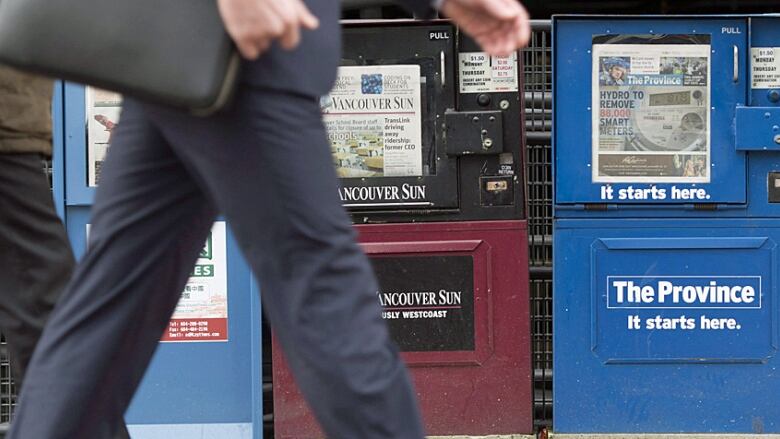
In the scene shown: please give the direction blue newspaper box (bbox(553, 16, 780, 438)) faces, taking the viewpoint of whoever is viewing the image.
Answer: facing the viewer

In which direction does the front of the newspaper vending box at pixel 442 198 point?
toward the camera

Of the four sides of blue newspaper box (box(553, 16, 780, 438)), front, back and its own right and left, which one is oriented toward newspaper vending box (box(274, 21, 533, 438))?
right

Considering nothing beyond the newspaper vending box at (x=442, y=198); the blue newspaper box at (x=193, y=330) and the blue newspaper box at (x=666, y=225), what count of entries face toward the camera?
3

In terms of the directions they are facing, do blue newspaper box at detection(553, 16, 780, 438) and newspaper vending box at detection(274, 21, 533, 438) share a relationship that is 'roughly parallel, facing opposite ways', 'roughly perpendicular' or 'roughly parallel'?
roughly parallel

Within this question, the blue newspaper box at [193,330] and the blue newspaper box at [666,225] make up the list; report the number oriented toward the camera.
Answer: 2

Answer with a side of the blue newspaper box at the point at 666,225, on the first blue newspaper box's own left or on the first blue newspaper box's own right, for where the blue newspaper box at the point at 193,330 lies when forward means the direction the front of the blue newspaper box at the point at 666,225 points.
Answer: on the first blue newspaper box's own right

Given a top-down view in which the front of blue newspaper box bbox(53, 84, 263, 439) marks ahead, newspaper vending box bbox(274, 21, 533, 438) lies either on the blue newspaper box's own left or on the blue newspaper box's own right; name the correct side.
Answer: on the blue newspaper box's own left

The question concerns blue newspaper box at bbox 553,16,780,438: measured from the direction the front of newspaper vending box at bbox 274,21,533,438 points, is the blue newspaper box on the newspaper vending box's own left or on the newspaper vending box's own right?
on the newspaper vending box's own left
